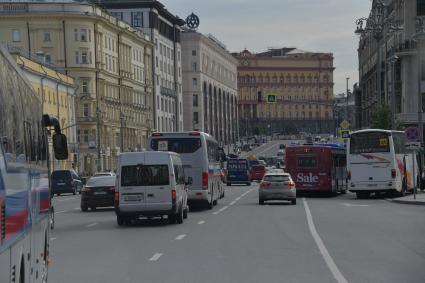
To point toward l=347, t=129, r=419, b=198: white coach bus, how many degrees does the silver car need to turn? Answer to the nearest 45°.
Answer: approximately 45° to its right

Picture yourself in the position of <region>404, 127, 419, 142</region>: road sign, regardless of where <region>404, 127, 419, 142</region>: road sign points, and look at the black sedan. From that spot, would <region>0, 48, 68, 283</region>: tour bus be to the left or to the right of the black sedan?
left

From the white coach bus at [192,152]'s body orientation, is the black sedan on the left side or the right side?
on its left

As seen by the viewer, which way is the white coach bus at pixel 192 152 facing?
away from the camera

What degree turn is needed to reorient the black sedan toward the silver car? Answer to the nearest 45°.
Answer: approximately 90° to its right

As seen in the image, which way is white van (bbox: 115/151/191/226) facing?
away from the camera

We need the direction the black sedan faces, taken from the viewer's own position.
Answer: facing away from the viewer

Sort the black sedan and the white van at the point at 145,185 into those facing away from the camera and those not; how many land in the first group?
2

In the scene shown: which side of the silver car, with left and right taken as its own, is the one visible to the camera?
back
